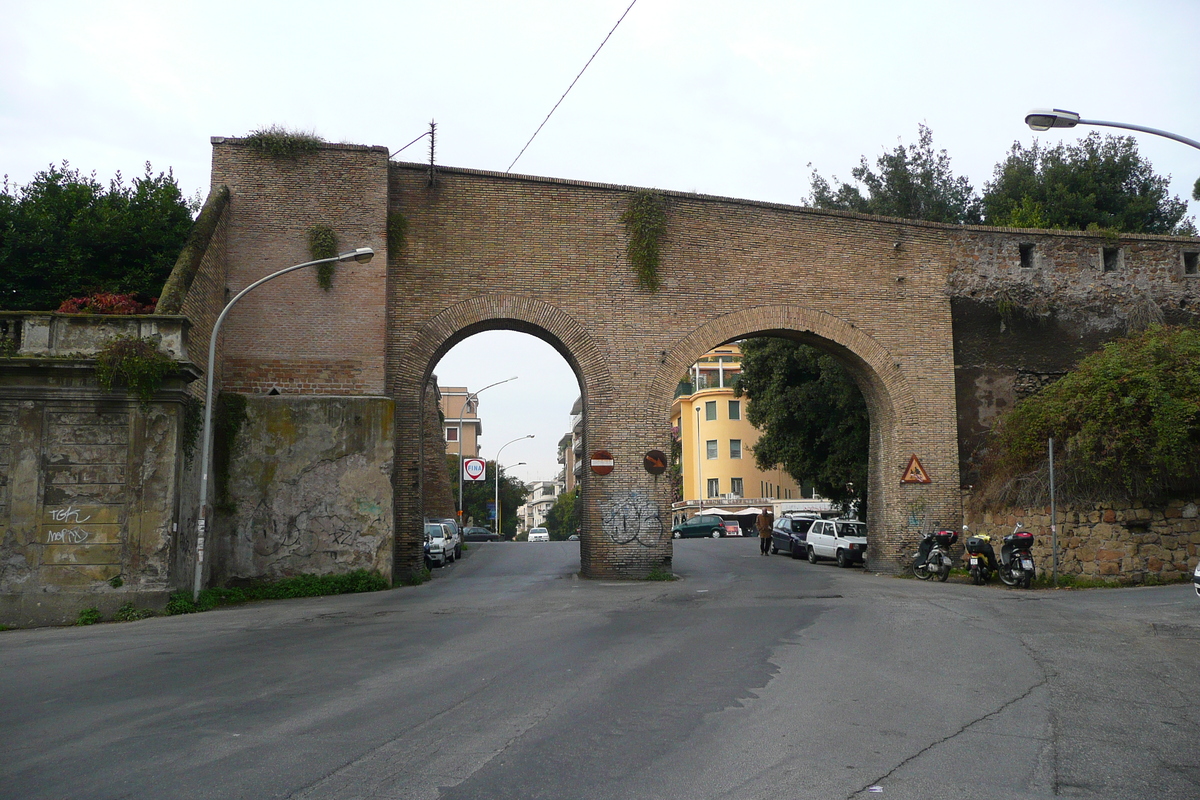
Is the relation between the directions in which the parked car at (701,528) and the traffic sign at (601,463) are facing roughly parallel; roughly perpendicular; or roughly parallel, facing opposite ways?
roughly perpendicular

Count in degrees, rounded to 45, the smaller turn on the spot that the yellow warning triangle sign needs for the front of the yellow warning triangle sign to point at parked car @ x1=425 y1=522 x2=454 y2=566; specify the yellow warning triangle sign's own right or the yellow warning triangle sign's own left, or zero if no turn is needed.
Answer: approximately 90° to the yellow warning triangle sign's own right

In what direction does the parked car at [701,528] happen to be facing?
to the viewer's left

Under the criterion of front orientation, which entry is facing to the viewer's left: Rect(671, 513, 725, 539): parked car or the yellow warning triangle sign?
the parked car

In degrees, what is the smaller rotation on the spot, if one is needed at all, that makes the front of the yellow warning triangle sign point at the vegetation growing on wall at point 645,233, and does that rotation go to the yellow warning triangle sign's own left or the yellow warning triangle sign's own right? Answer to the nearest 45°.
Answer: approximately 45° to the yellow warning triangle sign's own right

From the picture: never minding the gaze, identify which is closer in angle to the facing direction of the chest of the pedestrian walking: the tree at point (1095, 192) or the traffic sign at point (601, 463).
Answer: the traffic sign

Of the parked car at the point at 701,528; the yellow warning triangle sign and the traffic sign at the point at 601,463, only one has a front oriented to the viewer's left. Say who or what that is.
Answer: the parked car
